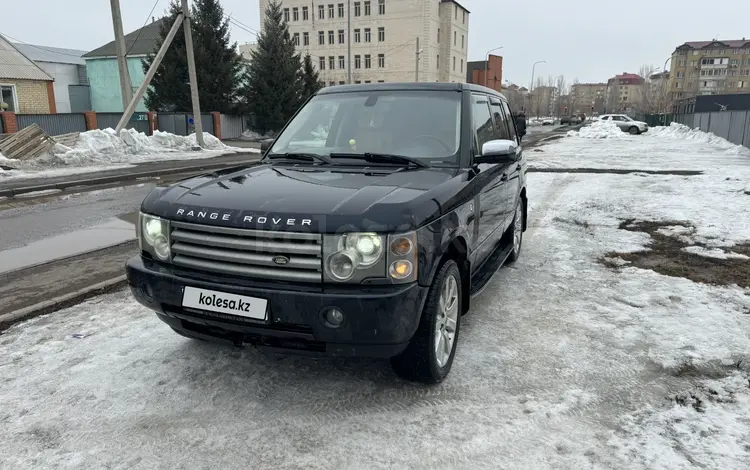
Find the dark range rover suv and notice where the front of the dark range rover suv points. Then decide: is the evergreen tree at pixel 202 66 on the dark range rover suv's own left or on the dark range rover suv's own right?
on the dark range rover suv's own right

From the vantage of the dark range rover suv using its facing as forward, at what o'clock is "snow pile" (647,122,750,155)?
The snow pile is roughly at 6 o'clock from the dark range rover suv.

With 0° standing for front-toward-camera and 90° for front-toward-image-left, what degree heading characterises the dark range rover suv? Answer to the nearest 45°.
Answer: approximately 45°

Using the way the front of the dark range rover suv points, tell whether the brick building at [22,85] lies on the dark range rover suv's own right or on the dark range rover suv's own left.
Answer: on the dark range rover suv's own right

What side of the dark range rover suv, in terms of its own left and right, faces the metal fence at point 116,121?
right

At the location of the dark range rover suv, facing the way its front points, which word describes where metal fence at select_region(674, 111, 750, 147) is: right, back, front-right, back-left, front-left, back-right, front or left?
back

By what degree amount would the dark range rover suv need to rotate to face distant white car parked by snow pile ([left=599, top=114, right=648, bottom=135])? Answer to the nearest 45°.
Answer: approximately 180°

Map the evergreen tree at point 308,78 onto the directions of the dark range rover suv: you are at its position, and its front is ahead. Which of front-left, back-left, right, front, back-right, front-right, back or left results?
back-right

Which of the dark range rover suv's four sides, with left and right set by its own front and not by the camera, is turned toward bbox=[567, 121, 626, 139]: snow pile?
back

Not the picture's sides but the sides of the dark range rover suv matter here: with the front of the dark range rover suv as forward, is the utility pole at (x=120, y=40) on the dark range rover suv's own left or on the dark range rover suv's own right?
on the dark range rover suv's own right
